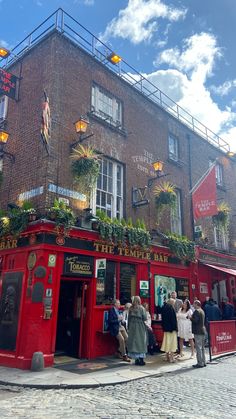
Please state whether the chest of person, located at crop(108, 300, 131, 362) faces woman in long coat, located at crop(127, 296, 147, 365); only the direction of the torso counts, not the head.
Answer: yes

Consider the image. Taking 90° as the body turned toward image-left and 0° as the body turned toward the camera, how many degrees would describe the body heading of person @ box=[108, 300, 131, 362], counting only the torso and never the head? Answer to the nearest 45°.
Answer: approximately 315°

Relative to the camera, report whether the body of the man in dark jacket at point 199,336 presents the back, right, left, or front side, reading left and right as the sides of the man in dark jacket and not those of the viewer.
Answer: left

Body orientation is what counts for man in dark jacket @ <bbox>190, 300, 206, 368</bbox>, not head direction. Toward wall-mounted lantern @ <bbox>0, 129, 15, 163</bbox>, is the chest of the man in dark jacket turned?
yes

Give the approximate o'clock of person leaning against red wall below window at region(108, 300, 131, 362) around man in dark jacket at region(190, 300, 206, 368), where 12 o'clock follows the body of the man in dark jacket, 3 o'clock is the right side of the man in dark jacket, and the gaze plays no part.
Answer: The person leaning against red wall below window is roughly at 12 o'clock from the man in dark jacket.

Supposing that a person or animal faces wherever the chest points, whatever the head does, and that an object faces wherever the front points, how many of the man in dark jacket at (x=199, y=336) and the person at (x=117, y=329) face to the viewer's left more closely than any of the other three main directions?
1

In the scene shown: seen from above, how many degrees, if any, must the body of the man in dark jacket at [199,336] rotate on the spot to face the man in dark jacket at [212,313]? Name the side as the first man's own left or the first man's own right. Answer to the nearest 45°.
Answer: approximately 90° to the first man's own right

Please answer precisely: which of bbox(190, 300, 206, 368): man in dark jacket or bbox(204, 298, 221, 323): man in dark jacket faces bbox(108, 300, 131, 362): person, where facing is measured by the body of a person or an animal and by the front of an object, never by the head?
bbox(190, 300, 206, 368): man in dark jacket
